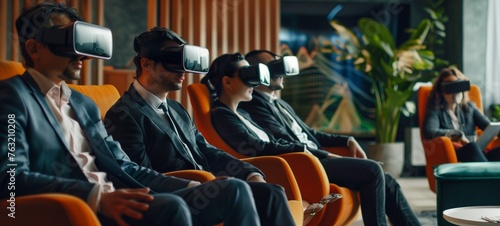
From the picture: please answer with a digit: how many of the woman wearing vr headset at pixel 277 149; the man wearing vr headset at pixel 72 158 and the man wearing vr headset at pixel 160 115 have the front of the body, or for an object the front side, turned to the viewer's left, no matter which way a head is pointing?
0

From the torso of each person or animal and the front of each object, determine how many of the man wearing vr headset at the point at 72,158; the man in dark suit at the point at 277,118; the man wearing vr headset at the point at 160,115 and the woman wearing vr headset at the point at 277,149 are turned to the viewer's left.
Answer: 0

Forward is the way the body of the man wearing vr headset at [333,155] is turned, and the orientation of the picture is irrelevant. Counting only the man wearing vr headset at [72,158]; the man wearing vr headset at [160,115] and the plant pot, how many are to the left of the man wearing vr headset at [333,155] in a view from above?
1

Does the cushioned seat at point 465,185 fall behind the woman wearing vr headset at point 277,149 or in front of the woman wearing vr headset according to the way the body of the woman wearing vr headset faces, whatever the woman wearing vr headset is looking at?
in front

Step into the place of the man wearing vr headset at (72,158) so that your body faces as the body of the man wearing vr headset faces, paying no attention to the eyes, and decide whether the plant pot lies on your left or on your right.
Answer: on your left

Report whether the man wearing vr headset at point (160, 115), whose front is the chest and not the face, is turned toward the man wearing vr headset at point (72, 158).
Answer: no

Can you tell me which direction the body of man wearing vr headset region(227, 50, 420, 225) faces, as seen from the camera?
to the viewer's right

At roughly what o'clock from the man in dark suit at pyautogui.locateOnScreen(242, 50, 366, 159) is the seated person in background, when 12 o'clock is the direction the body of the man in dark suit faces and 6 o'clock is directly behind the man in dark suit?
The seated person in background is roughly at 9 o'clock from the man in dark suit.

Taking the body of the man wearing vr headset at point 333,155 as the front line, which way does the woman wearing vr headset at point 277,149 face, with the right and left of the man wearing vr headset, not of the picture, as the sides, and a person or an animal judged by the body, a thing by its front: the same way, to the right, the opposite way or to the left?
the same way

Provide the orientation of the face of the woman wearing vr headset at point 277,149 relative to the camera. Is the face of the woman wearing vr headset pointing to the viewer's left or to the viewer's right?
to the viewer's right

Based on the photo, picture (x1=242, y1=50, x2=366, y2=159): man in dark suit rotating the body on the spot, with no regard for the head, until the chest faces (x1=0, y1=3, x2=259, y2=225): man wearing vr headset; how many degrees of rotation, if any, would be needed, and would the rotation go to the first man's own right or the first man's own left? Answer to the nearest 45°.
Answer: approximately 45° to the first man's own right

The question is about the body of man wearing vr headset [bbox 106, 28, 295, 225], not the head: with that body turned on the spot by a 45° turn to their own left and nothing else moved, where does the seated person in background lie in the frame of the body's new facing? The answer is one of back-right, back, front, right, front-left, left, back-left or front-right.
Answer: front-left

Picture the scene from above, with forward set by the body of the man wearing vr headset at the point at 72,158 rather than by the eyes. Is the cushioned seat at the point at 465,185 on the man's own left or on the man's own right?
on the man's own left

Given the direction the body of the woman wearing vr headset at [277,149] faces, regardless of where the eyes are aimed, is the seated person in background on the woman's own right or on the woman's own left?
on the woman's own left

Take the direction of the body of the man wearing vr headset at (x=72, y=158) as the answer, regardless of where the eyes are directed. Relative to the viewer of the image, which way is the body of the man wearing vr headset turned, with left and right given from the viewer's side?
facing the viewer and to the right of the viewer

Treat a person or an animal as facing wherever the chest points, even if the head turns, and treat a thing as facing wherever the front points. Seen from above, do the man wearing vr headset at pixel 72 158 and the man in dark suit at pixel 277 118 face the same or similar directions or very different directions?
same or similar directions

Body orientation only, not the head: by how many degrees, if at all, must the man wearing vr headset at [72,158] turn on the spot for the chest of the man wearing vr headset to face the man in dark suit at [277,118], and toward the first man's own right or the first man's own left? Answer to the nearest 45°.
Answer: approximately 90° to the first man's own left

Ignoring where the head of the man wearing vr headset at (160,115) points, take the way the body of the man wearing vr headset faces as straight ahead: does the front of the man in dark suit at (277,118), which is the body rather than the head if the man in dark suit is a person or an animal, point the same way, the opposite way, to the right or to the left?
the same way

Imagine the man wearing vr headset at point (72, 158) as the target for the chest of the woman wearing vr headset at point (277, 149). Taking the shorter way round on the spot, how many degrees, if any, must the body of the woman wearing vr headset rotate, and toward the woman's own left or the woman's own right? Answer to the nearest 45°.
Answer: approximately 90° to the woman's own right

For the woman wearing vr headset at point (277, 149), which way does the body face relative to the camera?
to the viewer's right
